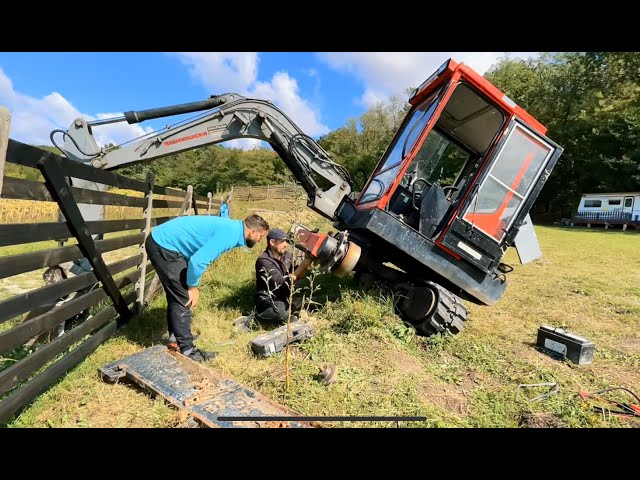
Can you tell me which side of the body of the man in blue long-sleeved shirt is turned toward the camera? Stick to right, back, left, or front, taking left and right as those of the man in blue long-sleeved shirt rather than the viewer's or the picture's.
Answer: right

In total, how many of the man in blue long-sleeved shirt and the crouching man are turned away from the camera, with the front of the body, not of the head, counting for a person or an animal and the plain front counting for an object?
0

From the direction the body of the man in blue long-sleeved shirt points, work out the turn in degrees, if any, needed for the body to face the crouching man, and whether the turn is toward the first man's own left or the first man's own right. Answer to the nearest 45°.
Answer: approximately 45° to the first man's own left

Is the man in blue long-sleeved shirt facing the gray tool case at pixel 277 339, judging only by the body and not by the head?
yes

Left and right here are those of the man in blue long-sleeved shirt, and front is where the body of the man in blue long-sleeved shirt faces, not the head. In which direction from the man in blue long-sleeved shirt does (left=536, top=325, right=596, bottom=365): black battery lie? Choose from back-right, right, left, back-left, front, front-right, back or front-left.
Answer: front

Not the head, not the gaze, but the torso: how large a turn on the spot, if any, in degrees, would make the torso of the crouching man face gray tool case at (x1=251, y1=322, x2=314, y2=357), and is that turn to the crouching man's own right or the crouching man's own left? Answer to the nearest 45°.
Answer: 0° — they already face it
